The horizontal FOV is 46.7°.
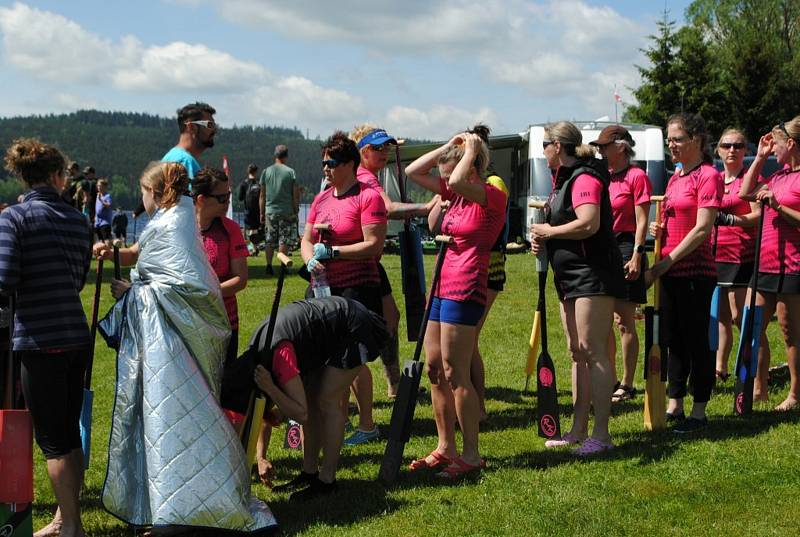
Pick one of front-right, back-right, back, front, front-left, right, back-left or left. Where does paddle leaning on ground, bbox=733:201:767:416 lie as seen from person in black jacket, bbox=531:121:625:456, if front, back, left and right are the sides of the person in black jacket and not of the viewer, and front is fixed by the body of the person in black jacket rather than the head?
back-right

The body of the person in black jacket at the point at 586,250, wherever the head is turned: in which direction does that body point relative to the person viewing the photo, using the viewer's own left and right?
facing to the left of the viewer

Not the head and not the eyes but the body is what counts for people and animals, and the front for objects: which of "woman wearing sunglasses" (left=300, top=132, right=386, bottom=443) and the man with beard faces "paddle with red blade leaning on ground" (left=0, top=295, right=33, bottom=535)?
the woman wearing sunglasses

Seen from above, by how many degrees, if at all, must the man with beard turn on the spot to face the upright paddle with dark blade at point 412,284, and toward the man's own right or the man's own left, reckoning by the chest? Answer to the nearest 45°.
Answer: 0° — they already face it

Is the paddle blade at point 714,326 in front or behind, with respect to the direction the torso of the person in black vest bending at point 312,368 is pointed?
behind

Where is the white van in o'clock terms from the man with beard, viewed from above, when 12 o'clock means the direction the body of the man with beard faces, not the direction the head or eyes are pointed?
The white van is roughly at 10 o'clock from the man with beard.

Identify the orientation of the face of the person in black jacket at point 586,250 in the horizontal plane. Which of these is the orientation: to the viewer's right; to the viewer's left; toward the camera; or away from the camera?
to the viewer's left

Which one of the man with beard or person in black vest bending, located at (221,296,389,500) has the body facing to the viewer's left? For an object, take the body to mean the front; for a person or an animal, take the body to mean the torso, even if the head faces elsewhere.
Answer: the person in black vest bending

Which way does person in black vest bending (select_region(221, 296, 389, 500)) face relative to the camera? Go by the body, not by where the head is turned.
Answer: to the viewer's left

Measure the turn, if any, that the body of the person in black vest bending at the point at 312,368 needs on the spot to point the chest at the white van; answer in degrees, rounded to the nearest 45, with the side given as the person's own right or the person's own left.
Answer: approximately 135° to the person's own right

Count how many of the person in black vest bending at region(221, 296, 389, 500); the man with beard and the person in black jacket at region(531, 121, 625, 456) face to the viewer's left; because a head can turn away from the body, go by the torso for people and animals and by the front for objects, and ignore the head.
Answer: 2
